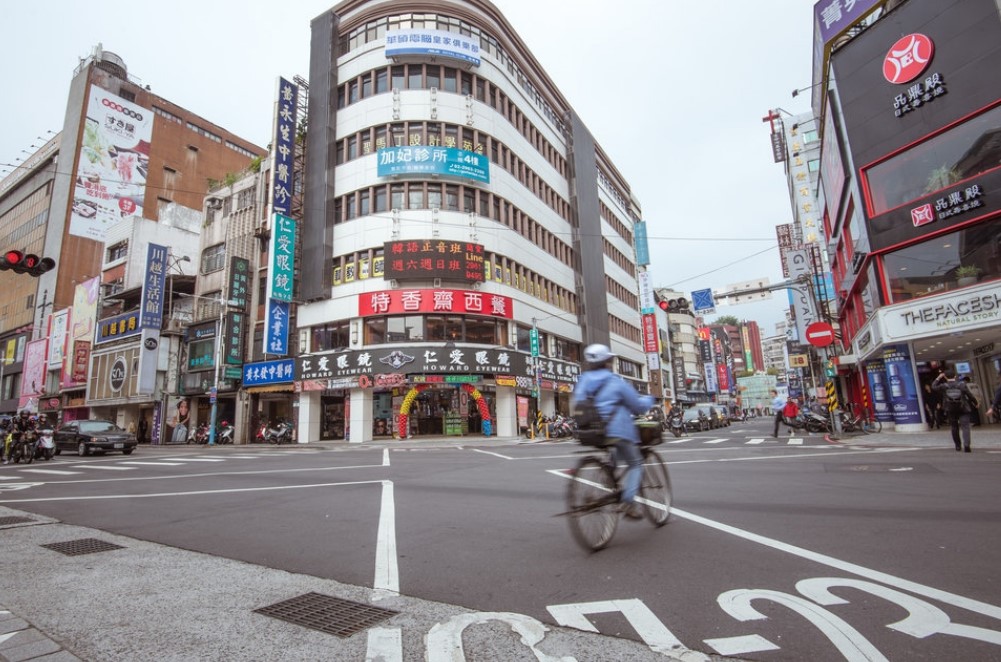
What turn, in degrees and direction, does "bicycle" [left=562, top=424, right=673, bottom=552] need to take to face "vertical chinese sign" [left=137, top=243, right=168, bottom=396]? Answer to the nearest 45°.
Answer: approximately 90° to its left

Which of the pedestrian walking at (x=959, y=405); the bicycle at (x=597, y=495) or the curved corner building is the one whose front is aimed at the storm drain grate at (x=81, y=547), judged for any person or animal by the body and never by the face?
the curved corner building

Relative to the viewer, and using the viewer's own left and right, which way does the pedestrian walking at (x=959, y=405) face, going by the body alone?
facing away from the viewer

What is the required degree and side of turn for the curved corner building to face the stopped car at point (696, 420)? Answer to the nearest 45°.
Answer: approximately 90° to its left

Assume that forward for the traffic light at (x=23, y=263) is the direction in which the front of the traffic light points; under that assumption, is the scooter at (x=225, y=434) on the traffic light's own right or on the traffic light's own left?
on the traffic light's own left

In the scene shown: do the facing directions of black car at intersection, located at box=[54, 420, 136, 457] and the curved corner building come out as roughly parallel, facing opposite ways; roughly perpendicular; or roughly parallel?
roughly perpendicular

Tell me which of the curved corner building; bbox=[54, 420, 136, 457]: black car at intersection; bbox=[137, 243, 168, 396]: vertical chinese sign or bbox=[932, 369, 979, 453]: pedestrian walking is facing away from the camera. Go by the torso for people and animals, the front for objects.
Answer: the pedestrian walking

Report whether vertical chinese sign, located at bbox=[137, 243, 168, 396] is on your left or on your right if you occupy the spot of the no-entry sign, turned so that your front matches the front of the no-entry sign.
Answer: on your right

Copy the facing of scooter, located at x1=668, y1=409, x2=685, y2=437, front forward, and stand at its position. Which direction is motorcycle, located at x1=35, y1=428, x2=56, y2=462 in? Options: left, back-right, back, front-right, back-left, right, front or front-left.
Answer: front-right

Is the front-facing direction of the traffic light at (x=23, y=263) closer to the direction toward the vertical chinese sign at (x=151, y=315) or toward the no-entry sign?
the no-entry sign

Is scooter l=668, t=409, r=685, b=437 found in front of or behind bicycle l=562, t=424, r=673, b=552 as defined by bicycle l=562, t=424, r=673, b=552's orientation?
in front

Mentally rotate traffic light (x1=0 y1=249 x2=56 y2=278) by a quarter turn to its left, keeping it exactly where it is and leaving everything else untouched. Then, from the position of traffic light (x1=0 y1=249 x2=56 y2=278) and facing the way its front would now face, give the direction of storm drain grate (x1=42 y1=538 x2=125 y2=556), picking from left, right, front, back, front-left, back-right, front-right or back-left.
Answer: back-right

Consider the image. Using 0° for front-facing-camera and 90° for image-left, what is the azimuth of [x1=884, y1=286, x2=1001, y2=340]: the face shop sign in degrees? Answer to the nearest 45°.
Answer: approximately 45°

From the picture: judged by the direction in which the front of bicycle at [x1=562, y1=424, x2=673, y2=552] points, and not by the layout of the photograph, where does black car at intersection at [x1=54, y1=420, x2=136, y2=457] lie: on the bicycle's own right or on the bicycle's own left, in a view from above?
on the bicycle's own left
